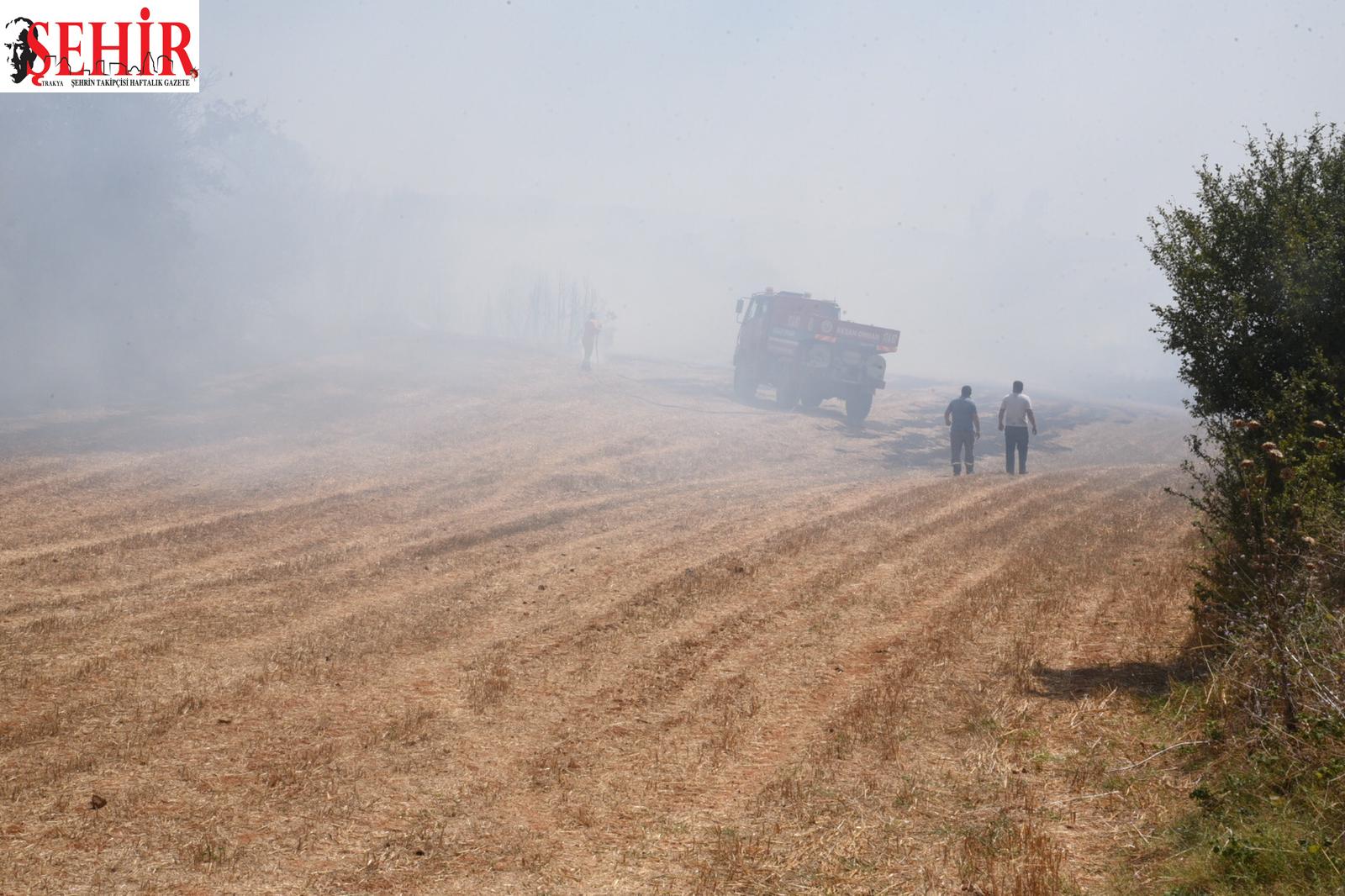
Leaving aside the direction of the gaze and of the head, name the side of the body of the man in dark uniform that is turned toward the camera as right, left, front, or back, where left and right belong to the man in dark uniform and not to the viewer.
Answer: back

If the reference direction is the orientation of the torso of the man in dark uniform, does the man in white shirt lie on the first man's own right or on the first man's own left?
on the first man's own right

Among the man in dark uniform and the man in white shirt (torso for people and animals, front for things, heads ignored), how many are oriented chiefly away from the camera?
2

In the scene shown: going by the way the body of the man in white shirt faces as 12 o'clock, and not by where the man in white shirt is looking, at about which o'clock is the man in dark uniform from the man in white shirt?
The man in dark uniform is roughly at 9 o'clock from the man in white shirt.

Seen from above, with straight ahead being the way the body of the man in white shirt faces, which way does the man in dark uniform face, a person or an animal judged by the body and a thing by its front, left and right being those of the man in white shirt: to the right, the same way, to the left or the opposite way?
the same way

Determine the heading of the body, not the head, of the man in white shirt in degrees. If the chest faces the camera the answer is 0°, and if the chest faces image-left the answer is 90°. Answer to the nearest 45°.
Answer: approximately 180°

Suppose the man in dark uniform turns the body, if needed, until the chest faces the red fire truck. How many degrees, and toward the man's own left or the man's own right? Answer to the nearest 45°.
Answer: approximately 45° to the man's own left

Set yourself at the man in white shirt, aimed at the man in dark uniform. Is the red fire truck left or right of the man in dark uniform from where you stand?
right

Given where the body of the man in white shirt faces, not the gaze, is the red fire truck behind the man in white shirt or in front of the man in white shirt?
in front

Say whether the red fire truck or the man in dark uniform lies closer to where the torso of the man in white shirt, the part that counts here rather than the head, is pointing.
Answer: the red fire truck
